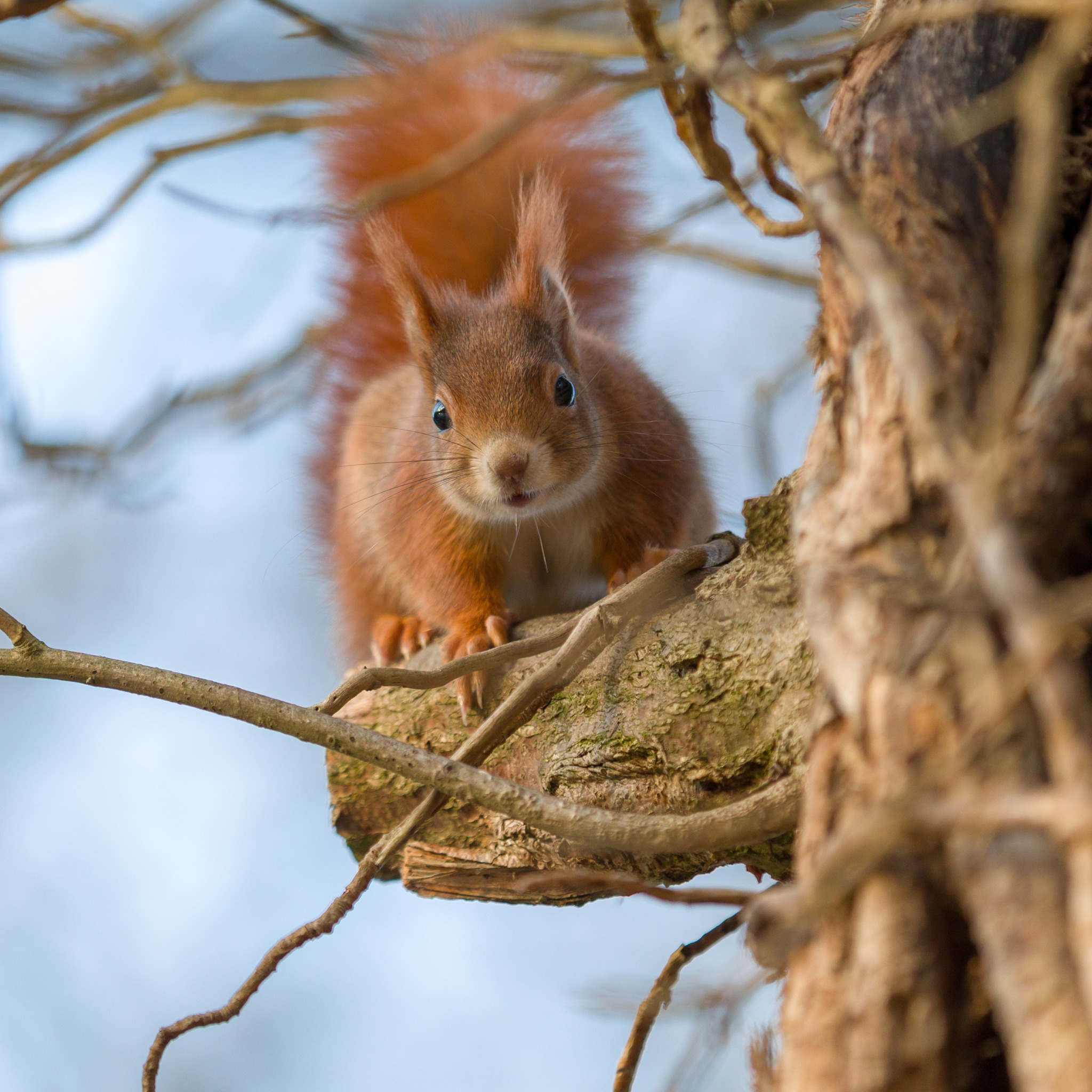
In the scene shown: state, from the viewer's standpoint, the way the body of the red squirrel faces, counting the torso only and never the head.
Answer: toward the camera

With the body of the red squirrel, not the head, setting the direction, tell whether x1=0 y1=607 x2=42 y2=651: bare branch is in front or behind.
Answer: in front

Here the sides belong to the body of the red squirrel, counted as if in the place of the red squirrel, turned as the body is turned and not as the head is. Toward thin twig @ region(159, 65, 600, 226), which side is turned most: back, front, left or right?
front
